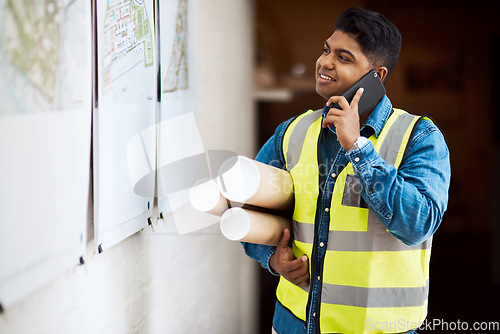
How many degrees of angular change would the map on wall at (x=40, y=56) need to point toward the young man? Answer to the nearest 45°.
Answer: approximately 45° to its left

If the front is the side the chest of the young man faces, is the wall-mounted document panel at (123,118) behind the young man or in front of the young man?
in front

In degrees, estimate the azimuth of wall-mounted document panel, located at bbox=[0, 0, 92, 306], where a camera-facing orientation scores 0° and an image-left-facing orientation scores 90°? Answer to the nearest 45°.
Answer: approximately 315°

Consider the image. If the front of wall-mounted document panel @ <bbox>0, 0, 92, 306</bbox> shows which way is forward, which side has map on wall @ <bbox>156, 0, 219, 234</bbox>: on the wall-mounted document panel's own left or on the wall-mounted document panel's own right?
on the wall-mounted document panel's own left

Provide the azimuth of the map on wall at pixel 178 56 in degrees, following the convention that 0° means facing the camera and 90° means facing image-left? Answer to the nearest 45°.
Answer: approximately 315°
